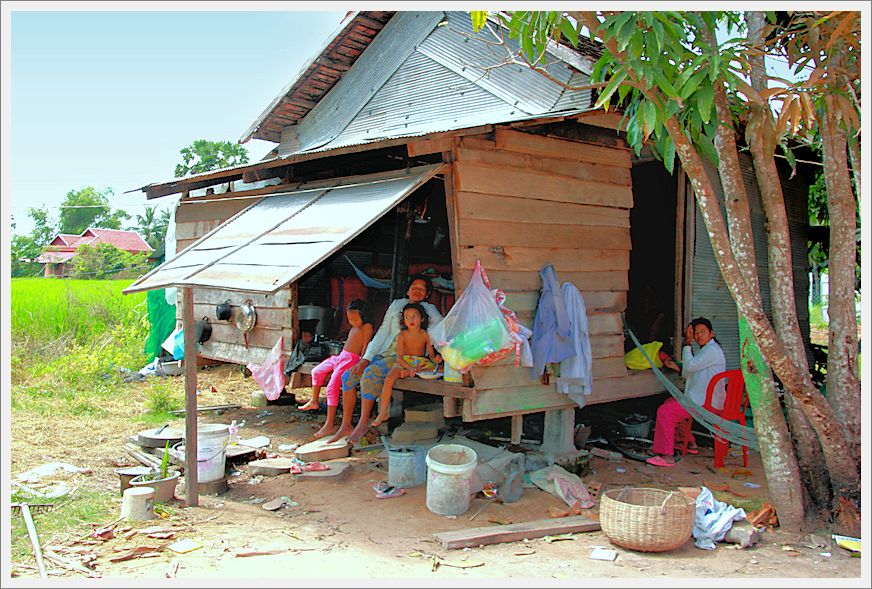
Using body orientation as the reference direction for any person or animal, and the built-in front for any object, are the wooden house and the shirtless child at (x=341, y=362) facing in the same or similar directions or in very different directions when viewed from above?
same or similar directions

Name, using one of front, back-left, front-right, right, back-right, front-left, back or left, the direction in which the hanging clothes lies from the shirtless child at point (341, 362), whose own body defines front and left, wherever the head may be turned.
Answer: left

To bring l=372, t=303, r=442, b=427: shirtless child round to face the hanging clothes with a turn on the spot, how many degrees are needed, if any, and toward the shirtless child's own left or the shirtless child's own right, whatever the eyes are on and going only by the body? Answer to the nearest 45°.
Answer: approximately 90° to the shirtless child's own left

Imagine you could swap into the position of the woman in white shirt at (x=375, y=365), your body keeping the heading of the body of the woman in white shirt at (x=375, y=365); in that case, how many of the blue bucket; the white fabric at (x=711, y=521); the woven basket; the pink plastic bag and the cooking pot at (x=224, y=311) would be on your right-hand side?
2

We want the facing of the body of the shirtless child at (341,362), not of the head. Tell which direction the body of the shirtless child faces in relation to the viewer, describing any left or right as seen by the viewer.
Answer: facing the viewer and to the left of the viewer

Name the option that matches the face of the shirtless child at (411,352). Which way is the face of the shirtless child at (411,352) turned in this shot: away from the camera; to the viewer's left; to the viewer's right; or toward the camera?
toward the camera

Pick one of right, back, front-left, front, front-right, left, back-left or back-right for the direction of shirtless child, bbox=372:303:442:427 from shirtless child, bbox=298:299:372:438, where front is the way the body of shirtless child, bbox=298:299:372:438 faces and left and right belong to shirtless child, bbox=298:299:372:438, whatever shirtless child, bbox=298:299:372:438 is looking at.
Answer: left

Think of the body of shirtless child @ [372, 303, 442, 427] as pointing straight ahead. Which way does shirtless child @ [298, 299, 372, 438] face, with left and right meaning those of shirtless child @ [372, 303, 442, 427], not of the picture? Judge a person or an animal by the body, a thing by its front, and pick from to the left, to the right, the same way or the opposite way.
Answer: the same way

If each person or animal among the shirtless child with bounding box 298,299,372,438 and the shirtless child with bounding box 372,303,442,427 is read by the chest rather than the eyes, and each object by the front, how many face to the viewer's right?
0

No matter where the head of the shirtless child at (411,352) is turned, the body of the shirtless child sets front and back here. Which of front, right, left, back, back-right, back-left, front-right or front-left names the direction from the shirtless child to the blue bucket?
front-left

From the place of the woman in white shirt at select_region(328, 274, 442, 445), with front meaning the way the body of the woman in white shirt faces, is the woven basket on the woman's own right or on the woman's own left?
on the woman's own left

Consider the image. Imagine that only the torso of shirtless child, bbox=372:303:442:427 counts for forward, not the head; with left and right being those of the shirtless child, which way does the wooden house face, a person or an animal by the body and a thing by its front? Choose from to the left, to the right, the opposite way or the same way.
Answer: the same way

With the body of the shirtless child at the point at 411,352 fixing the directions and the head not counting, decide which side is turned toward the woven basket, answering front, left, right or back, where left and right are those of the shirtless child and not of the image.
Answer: left

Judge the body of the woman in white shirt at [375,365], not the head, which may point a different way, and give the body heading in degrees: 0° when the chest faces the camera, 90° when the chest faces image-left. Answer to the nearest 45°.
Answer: approximately 45°

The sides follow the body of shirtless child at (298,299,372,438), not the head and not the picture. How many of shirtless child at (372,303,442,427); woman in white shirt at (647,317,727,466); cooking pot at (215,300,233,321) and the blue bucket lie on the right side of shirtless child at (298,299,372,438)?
1

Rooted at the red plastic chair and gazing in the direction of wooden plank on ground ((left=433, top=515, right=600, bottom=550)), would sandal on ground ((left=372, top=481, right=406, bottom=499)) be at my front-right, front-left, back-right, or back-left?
front-right

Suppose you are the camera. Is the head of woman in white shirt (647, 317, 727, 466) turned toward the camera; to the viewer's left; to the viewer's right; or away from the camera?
toward the camera
